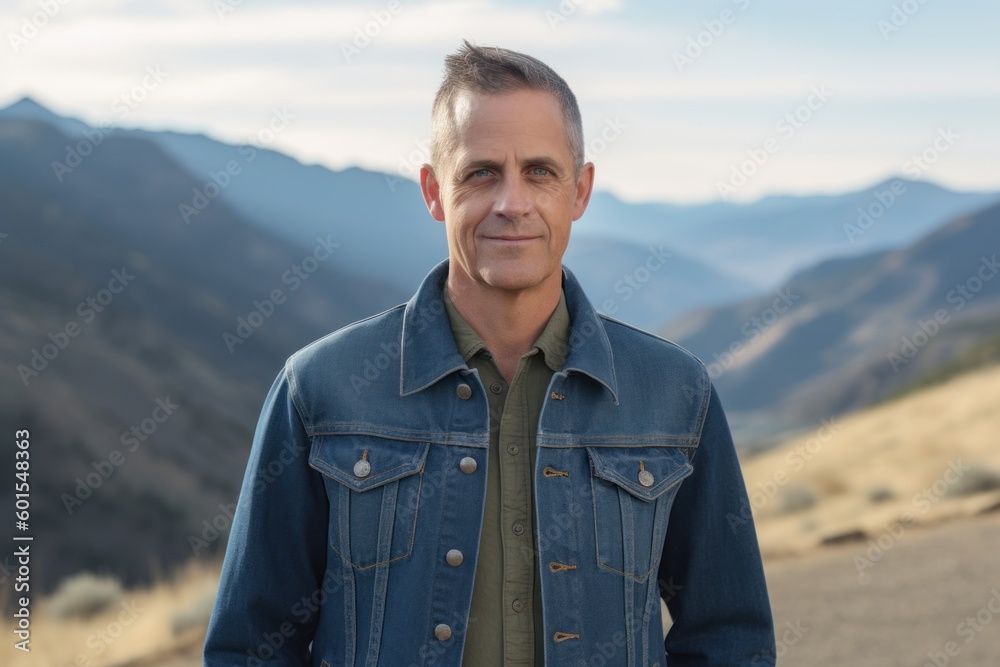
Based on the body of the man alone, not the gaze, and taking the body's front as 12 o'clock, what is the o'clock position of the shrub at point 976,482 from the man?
The shrub is roughly at 7 o'clock from the man.

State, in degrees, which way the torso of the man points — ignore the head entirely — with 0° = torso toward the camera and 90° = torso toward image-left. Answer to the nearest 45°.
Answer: approximately 0°

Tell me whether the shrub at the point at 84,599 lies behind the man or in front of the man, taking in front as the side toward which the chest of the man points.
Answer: behind
